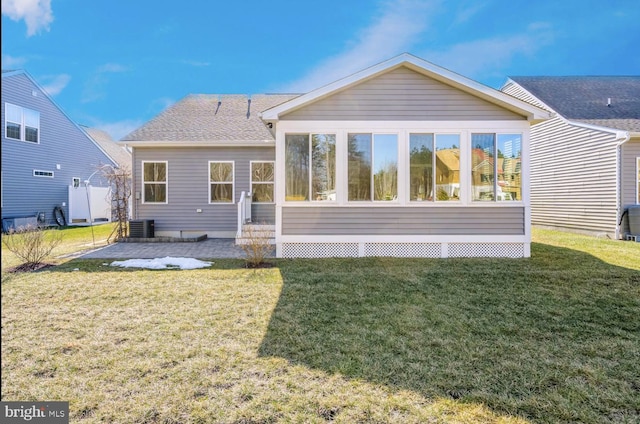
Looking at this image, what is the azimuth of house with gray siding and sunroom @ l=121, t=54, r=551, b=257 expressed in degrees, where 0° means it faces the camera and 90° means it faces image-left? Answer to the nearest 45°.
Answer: approximately 180°

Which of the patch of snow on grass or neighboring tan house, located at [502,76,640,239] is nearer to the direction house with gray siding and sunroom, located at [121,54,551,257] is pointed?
the neighboring tan house

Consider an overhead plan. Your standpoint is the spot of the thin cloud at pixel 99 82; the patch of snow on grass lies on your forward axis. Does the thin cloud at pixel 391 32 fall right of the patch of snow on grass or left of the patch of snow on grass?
left

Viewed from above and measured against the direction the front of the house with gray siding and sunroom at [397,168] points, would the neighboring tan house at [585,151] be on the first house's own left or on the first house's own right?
on the first house's own right

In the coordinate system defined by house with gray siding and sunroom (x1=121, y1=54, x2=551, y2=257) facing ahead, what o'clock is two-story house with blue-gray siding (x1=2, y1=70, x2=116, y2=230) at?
two-story house with blue-gray siding (x1=2, y1=70, x2=116, y2=230) is roughly at 10 o'clock from house with gray siding and sunroom (x1=121, y1=54, x2=551, y2=257).

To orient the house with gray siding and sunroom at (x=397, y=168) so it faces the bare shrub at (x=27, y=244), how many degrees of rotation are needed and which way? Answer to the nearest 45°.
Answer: approximately 90° to its left
